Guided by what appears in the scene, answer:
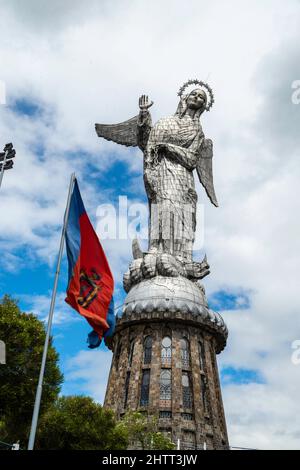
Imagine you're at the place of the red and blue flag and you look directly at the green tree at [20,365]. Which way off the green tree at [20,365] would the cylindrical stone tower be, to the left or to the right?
right

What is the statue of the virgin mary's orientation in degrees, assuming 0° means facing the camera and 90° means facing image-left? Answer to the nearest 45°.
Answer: approximately 0°
